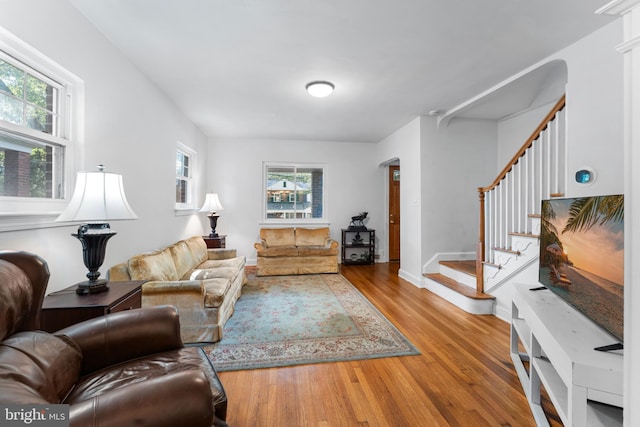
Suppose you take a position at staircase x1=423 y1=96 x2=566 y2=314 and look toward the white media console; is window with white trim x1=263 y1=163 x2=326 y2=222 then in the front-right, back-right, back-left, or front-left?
back-right

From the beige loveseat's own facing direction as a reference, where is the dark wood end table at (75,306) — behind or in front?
in front

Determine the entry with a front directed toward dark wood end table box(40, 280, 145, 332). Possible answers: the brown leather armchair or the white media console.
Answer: the white media console

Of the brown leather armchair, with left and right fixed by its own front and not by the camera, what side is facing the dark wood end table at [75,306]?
left

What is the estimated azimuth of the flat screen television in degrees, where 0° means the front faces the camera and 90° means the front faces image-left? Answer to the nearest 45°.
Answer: approximately 45°

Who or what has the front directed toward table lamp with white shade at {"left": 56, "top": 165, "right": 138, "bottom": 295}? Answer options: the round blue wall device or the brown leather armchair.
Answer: the round blue wall device

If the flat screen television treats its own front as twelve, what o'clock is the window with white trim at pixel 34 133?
The window with white trim is roughly at 12 o'clock from the flat screen television.

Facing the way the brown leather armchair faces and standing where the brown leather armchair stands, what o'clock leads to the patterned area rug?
The patterned area rug is roughly at 11 o'clock from the brown leather armchair.

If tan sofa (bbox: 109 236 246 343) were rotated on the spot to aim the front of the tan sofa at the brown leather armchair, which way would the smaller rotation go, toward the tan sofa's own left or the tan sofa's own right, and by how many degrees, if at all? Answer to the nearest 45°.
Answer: approximately 45° to the tan sofa's own right

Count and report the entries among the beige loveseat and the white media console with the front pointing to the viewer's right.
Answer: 0

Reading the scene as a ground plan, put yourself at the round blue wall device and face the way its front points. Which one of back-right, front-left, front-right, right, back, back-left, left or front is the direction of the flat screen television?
front-left

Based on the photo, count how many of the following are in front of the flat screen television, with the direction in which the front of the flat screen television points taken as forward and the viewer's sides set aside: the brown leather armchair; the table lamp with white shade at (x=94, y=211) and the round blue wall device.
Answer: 2

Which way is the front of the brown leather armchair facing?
to the viewer's right
